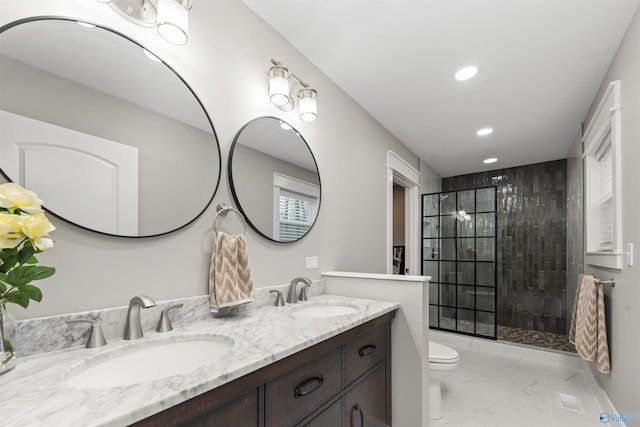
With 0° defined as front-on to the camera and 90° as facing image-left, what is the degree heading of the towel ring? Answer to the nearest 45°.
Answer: approximately 315°

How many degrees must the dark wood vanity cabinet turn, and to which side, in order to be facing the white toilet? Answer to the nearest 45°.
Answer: approximately 90° to its left

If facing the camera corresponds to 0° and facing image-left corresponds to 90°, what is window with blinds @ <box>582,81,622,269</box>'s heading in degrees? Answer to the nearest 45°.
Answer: approximately 90°

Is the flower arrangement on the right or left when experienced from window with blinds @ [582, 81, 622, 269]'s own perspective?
on its left

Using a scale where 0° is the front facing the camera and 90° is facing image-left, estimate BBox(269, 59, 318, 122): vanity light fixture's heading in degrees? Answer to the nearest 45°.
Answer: approximately 315°
